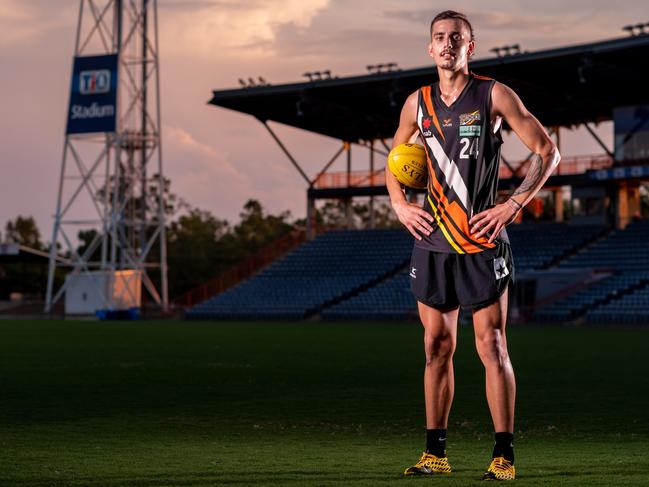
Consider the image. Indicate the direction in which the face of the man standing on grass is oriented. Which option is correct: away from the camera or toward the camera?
toward the camera

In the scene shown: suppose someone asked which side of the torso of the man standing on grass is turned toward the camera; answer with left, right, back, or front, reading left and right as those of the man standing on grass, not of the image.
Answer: front
